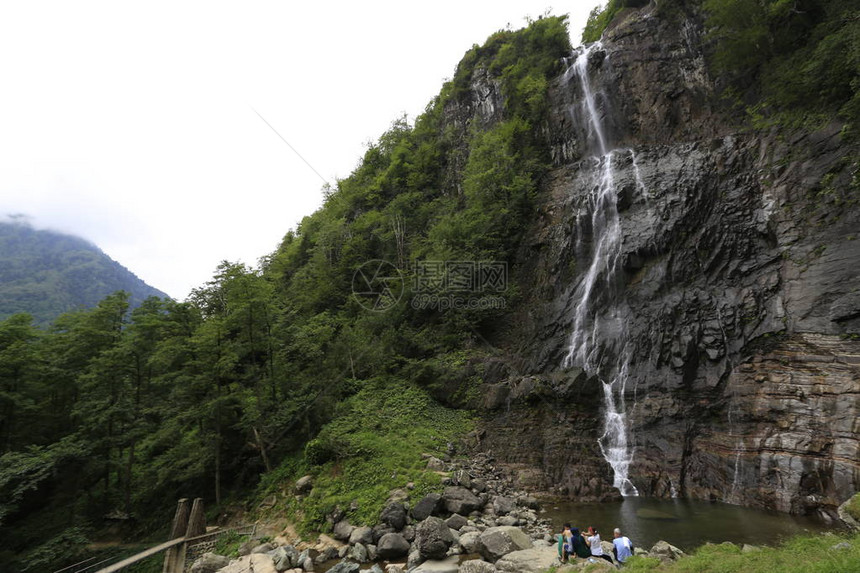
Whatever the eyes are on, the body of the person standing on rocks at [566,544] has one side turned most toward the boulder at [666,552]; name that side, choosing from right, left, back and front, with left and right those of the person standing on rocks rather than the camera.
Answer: right

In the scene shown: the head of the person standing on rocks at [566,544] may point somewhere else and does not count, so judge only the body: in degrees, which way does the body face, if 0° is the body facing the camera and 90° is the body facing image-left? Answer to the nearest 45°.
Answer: approximately 180°

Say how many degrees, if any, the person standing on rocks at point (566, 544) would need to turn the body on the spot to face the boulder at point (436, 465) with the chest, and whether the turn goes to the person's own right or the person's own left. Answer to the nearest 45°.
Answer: approximately 45° to the person's own left

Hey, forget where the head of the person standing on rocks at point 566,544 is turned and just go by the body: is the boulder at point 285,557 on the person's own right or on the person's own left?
on the person's own left

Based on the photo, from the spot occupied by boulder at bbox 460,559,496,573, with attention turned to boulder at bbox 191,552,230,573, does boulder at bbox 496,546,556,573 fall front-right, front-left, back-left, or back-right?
back-right

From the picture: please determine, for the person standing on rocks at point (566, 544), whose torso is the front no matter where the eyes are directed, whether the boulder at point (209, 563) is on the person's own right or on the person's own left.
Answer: on the person's own left

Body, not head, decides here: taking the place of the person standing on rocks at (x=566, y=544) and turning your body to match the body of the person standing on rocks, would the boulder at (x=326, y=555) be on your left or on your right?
on your left

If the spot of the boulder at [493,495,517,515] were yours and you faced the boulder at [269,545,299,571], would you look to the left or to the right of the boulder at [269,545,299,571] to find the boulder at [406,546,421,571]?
left

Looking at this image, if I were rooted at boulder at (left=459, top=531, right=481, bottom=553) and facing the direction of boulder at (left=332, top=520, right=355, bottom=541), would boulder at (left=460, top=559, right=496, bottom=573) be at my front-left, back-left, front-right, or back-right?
back-left

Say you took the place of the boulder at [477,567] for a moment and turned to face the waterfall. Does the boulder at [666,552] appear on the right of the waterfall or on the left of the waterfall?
right
